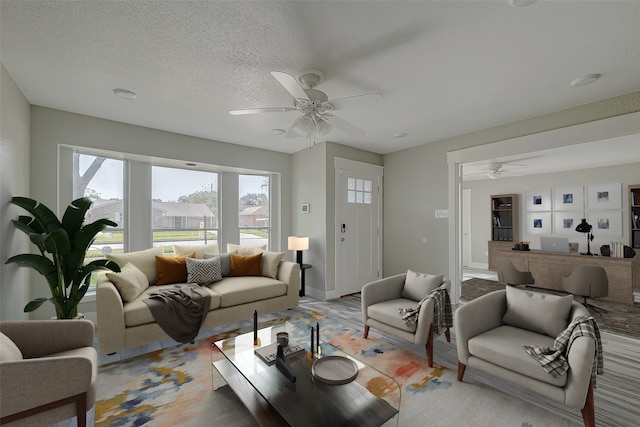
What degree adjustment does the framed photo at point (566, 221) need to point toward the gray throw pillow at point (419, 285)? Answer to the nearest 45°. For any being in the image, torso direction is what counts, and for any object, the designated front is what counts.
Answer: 0° — it already faces it

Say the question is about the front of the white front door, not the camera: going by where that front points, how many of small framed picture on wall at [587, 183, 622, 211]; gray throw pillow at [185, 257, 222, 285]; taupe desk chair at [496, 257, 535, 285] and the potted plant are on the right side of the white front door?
2

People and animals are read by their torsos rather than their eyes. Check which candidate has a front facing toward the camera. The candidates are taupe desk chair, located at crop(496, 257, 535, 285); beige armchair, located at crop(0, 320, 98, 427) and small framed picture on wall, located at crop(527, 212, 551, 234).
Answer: the small framed picture on wall

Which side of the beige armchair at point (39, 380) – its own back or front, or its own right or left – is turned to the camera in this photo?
right

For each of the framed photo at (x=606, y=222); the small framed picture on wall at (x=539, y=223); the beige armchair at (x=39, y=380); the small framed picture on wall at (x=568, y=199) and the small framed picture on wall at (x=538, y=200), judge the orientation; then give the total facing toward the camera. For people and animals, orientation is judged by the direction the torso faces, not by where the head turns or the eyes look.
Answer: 4

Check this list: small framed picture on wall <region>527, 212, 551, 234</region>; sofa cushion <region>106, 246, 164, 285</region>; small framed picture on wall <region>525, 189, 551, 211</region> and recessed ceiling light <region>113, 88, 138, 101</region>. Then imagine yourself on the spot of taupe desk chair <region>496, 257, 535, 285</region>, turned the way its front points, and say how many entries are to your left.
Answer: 2

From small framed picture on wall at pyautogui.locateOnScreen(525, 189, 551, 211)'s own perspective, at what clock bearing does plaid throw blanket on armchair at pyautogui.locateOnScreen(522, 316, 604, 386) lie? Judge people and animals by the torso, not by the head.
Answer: The plaid throw blanket on armchair is roughly at 12 o'clock from the small framed picture on wall.

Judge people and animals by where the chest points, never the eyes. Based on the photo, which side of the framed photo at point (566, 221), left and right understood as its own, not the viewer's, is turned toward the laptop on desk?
front

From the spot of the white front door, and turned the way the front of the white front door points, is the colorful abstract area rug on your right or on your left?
on your right

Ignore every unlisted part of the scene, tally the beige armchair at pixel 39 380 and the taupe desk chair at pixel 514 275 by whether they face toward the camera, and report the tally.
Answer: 0

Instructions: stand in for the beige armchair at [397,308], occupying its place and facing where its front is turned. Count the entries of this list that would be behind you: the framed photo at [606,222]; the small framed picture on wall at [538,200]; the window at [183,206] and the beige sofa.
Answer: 2

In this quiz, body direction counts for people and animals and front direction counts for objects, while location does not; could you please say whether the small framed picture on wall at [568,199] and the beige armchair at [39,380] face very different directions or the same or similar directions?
very different directions
